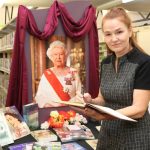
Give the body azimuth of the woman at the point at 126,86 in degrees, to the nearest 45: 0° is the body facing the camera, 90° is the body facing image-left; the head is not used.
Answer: approximately 45°

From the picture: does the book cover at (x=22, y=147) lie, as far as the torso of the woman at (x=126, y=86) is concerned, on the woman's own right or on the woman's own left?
on the woman's own right

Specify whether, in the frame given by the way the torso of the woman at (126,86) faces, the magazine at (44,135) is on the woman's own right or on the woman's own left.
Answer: on the woman's own right

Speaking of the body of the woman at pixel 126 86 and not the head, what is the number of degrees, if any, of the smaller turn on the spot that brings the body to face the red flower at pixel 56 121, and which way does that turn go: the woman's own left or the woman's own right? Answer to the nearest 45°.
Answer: approximately 90° to the woman's own right
